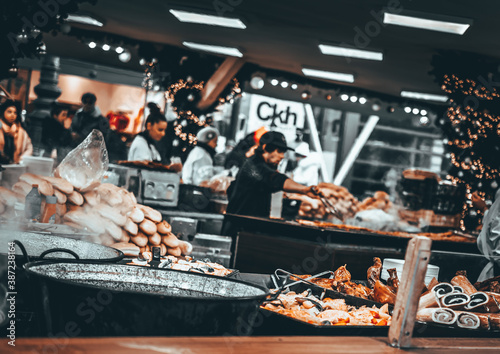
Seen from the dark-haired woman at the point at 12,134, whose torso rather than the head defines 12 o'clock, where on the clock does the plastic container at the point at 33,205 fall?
The plastic container is roughly at 12 o'clock from the dark-haired woman.

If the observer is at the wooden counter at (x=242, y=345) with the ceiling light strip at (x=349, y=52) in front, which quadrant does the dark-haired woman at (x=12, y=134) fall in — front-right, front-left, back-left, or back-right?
front-left

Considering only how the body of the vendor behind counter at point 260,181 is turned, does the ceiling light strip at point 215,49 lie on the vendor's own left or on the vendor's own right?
on the vendor's own left

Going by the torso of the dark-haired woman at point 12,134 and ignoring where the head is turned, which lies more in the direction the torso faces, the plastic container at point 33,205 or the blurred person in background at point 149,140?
the plastic container

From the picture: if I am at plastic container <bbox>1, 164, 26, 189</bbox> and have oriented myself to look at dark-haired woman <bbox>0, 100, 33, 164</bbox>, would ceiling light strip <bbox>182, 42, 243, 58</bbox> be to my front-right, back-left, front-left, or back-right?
front-right

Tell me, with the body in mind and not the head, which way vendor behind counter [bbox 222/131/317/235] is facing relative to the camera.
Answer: to the viewer's right

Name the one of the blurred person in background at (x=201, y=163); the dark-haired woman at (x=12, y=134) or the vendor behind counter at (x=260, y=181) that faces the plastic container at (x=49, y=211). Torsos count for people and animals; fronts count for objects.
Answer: the dark-haired woman

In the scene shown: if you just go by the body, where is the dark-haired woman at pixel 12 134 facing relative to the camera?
toward the camera

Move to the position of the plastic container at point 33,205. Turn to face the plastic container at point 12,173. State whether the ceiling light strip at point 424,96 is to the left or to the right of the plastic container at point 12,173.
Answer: right

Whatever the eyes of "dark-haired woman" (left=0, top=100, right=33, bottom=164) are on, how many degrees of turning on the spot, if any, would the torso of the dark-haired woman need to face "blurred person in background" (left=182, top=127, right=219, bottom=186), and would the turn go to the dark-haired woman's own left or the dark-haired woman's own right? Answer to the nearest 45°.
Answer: approximately 90° to the dark-haired woman's own left

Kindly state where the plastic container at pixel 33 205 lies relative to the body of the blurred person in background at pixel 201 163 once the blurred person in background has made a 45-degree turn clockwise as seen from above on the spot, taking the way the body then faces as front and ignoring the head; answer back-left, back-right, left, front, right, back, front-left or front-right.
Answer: front-right

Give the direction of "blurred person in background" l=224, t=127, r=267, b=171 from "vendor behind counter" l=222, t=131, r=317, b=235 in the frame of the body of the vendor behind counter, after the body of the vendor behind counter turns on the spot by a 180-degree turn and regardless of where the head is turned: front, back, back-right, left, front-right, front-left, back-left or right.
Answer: right
